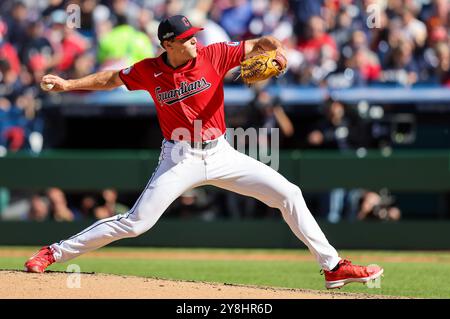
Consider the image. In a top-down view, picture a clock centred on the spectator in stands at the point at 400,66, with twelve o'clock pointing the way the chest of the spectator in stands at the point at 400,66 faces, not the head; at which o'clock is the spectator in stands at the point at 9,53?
the spectator in stands at the point at 9,53 is roughly at 3 o'clock from the spectator in stands at the point at 400,66.

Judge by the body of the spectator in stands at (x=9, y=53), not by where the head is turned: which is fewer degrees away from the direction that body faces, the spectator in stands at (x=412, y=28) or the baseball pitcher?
the baseball pitcher

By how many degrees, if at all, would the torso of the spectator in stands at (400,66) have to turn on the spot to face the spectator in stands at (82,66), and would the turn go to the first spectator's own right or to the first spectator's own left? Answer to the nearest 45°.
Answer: approximately 90° to the first spectator's own right

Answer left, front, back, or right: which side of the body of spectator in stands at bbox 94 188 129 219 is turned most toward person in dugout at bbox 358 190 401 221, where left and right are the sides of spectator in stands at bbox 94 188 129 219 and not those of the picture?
left

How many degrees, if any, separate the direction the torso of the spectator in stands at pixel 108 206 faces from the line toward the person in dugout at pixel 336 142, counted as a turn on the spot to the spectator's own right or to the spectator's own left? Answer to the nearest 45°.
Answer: approximately 90° to the spectator's own left

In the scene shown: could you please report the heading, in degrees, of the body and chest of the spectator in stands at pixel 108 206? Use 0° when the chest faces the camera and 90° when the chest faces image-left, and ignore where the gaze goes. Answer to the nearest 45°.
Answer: approximately 0°
